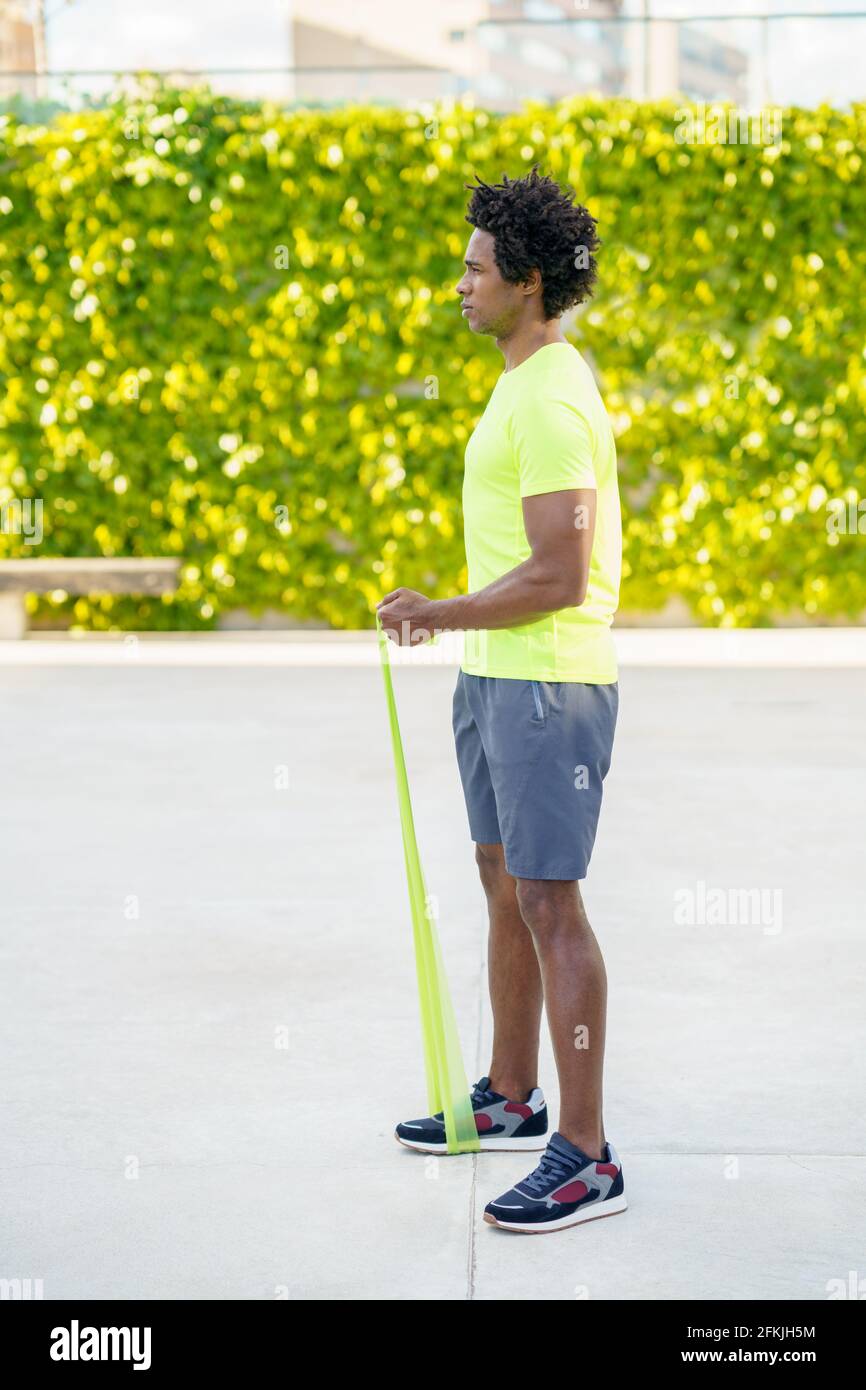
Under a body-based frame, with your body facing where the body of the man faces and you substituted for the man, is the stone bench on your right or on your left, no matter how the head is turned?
on your right

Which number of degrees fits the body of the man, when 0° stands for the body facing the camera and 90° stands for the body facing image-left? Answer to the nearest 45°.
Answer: approximately 90°

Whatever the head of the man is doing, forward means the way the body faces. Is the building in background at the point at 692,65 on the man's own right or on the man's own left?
on the man's own right

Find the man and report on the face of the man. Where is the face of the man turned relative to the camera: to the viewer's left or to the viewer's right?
to the viewer's left

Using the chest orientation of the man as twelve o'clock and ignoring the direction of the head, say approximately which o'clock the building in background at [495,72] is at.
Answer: The building in background is roughly at 3 o'clock from the man.

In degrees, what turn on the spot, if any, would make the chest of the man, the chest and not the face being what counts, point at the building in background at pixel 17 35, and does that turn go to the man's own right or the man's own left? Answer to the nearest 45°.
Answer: approximately 90° to the man's own right
